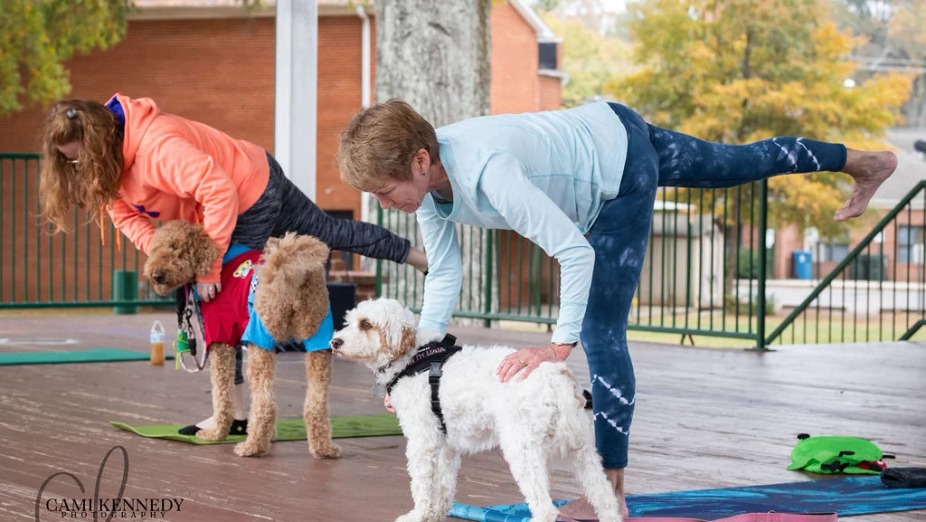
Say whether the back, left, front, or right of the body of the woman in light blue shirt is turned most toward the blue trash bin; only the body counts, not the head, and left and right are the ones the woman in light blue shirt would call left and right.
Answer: right

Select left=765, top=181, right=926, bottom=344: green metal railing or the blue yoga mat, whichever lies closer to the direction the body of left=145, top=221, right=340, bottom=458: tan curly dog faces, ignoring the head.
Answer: the green metal railing

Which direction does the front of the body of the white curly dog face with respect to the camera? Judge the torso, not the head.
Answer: to the viewer's left

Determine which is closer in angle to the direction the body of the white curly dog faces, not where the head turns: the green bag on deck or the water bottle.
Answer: the water bottle

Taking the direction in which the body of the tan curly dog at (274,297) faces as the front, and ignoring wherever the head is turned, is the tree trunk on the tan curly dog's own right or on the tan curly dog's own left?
on the tan curly dog's own right

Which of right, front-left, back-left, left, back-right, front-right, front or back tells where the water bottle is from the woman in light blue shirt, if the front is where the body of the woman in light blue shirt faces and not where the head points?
front-right

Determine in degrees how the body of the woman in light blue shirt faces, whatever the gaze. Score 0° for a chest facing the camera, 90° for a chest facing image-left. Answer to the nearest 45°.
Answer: approximately 90°

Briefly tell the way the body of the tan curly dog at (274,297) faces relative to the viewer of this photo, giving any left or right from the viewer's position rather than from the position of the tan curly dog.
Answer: facing away from the viewer and to the left of the viewer

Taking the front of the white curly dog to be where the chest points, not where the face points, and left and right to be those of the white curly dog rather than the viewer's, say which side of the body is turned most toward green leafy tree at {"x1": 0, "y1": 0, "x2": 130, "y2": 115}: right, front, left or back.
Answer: right

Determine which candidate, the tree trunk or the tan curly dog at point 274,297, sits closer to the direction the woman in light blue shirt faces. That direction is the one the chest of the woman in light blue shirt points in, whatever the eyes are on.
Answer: the tan curly dog

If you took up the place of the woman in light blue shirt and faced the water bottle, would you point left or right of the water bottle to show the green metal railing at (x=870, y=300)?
right
